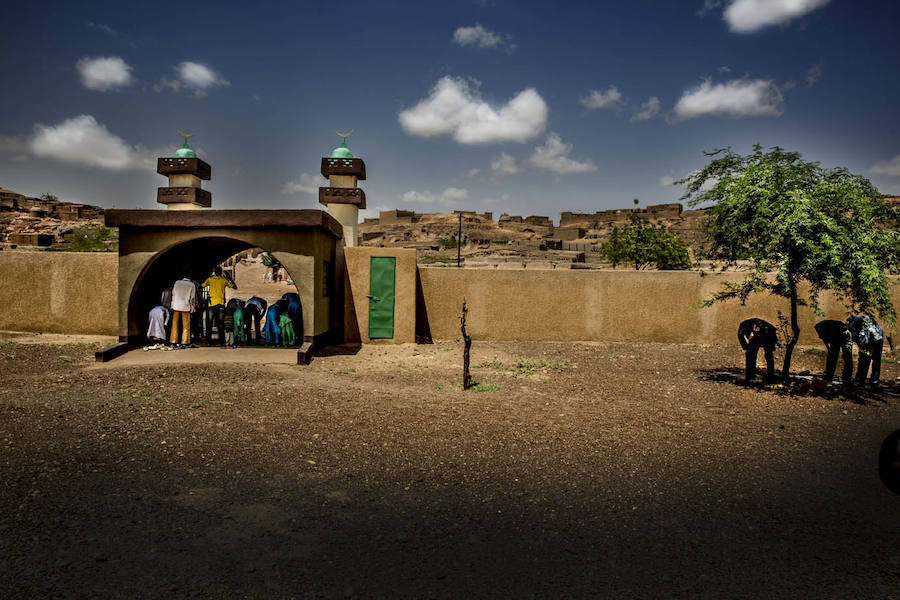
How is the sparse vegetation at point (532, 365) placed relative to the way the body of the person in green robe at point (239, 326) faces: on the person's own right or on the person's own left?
on the person's own right

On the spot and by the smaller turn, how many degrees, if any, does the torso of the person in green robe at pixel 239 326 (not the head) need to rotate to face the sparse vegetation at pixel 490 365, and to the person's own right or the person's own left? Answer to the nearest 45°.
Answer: approximately 135° to the person's own right

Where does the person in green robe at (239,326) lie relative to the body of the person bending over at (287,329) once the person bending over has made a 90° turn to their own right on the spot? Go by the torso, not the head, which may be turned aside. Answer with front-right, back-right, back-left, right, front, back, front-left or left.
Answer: back

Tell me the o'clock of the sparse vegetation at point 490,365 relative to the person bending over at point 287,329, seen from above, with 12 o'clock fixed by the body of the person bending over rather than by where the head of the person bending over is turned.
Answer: The sparse vegetation is roughly at 4 o'clock from the person bending over.

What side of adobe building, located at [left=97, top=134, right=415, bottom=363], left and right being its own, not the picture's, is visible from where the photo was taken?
front

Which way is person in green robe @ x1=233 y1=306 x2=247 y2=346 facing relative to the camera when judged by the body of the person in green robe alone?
away from the camera

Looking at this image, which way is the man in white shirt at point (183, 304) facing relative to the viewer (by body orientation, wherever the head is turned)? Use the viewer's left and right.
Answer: facing away from the viewer

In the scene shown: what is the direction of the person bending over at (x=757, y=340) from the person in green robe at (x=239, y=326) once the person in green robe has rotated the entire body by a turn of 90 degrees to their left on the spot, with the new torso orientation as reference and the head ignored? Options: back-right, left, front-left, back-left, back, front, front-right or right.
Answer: back-left

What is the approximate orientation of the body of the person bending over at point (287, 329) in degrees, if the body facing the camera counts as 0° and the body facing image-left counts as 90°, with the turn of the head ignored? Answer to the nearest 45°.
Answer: approximately 180°

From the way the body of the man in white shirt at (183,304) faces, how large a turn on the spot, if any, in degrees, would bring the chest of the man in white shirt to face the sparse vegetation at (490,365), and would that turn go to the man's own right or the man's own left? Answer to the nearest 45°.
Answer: approximately 135° to the man's own right

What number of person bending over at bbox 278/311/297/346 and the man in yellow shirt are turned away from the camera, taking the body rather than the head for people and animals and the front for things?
2

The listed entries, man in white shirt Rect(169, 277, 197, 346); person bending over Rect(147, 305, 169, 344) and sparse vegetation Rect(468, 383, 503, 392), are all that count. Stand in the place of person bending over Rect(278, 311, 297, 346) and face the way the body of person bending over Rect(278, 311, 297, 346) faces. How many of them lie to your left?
2

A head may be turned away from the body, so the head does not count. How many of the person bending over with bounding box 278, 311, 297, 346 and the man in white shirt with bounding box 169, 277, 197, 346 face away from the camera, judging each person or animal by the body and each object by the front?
2

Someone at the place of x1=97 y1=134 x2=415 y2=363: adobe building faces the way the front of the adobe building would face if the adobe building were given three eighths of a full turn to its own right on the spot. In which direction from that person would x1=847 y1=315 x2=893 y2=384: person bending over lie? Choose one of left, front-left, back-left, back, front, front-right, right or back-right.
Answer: back

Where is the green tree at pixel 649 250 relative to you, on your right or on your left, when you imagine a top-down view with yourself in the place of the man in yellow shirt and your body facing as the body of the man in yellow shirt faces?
on your right

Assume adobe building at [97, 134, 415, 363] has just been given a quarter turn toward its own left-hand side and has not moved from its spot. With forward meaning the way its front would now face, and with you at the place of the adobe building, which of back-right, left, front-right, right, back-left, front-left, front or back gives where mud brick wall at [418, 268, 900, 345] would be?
front

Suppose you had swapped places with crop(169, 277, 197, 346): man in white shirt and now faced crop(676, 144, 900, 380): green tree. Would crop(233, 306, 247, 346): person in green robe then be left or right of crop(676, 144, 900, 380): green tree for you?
left

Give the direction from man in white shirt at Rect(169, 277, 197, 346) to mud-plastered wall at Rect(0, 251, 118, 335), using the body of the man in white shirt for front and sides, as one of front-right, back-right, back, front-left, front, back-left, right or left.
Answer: front-left
